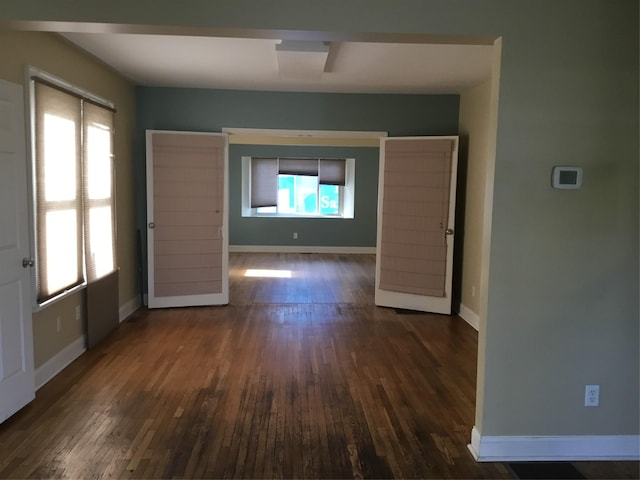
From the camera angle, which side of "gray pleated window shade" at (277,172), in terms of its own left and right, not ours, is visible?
front

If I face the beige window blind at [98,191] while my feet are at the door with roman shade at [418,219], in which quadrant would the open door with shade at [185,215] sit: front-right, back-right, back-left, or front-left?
front-right

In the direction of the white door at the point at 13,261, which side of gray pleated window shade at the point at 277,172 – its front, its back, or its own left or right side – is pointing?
front

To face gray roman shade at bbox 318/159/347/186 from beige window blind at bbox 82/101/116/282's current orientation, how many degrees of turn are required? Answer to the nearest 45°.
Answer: approximately 90° to its left

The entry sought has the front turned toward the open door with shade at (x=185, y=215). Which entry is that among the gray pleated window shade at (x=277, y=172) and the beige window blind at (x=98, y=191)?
the gray pleated window shade

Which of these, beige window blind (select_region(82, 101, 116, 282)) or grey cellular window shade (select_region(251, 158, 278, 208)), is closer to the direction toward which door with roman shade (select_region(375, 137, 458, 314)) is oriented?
the beige window blind

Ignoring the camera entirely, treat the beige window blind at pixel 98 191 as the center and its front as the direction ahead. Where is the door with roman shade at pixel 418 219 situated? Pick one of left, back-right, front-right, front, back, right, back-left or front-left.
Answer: front-left

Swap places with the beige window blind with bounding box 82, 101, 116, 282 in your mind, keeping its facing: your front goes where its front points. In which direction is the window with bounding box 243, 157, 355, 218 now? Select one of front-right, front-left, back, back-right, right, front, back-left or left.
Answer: left

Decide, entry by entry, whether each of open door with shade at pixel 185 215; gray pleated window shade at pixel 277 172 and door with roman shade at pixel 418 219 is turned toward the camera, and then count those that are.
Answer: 3

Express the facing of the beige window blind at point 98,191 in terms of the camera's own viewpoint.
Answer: facing the viewer and to the right of the viewer

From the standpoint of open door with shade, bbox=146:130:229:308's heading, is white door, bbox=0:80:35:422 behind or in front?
in front

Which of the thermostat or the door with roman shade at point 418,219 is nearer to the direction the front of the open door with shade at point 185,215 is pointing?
the thermostat

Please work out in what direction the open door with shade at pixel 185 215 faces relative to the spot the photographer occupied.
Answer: facing the viewer

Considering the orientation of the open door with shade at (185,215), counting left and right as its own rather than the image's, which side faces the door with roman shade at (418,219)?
left

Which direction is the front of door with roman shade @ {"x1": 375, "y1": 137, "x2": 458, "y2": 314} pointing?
toward the camera
